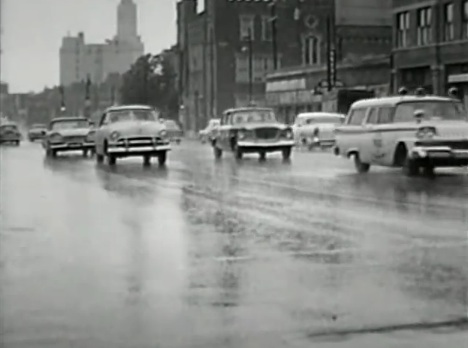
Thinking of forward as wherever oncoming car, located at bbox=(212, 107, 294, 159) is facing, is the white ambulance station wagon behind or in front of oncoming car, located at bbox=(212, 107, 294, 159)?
in front

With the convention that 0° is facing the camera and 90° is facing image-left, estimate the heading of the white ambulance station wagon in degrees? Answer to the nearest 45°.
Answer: approximately 315°

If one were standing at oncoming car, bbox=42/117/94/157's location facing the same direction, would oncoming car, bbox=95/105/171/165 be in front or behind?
in front

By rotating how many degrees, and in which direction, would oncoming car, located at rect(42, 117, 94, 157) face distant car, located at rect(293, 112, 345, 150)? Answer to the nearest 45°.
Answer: approximately 90° to its left

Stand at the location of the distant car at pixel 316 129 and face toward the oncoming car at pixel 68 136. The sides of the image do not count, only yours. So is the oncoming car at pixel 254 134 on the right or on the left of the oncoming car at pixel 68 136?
left

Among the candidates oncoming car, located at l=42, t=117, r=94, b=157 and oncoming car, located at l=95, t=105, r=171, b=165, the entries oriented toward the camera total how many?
2

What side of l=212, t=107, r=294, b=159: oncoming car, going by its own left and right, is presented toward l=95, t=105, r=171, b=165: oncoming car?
right
